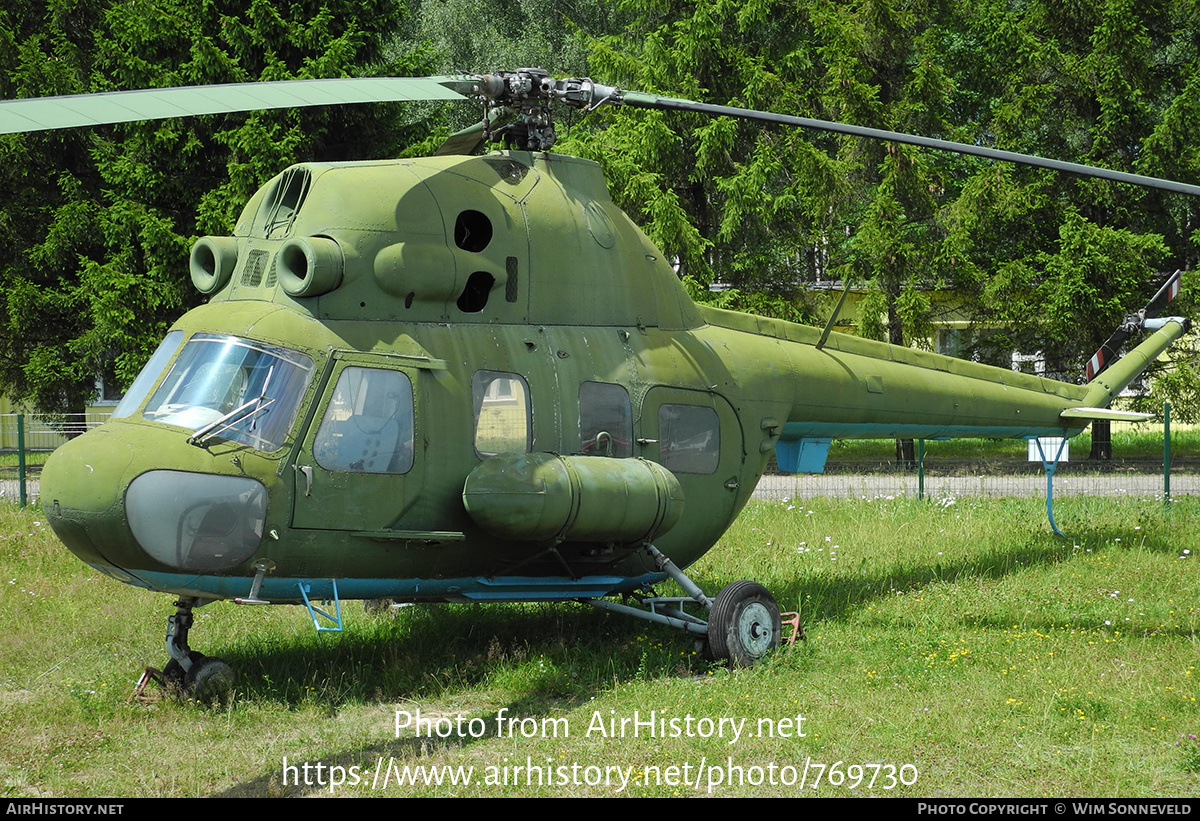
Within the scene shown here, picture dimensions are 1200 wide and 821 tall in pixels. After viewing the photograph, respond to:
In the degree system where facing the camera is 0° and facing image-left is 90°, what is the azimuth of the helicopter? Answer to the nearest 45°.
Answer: approximately 45°
